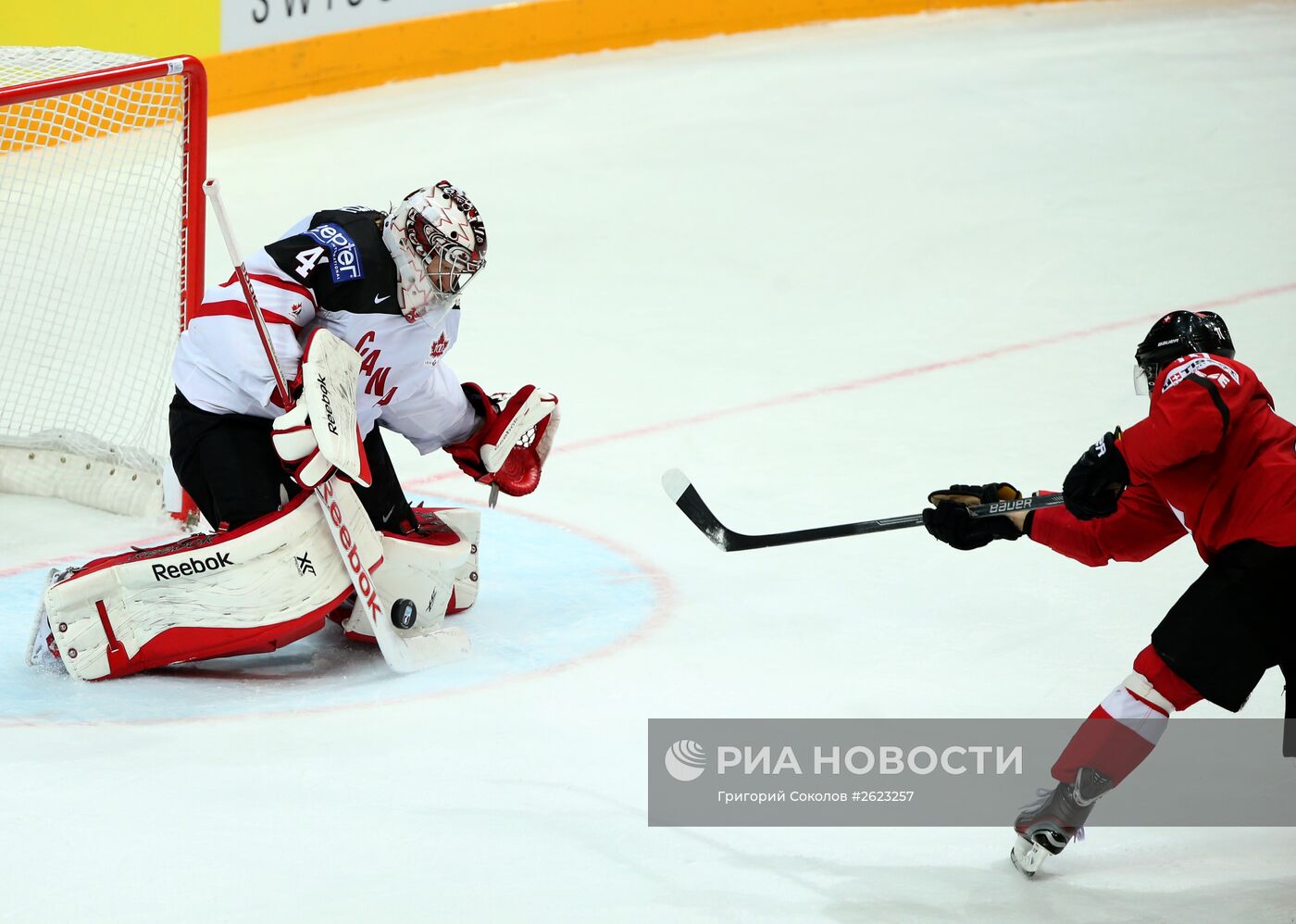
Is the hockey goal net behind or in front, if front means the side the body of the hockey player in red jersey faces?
in front

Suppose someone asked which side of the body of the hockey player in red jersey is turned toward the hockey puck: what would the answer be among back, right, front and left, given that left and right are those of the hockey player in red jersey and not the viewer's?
front

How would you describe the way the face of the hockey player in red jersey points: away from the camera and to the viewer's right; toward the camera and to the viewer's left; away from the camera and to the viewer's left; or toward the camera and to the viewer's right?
away from the camera and to the viewer's left

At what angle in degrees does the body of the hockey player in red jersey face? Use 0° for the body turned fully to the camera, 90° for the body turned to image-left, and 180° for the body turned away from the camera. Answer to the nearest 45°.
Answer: approximately 90°
